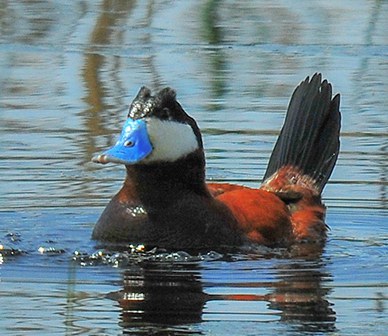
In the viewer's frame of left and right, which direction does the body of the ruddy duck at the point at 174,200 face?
facing the viewer and to the left of the viewer
